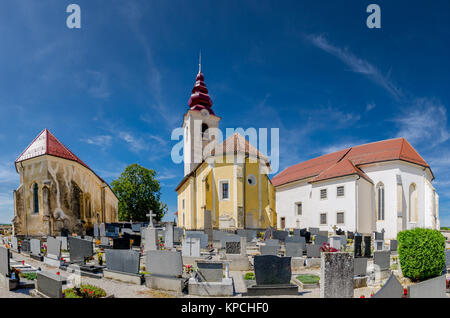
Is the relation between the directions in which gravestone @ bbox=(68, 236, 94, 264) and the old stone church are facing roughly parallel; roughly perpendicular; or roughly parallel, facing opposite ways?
roughly perpendicular
